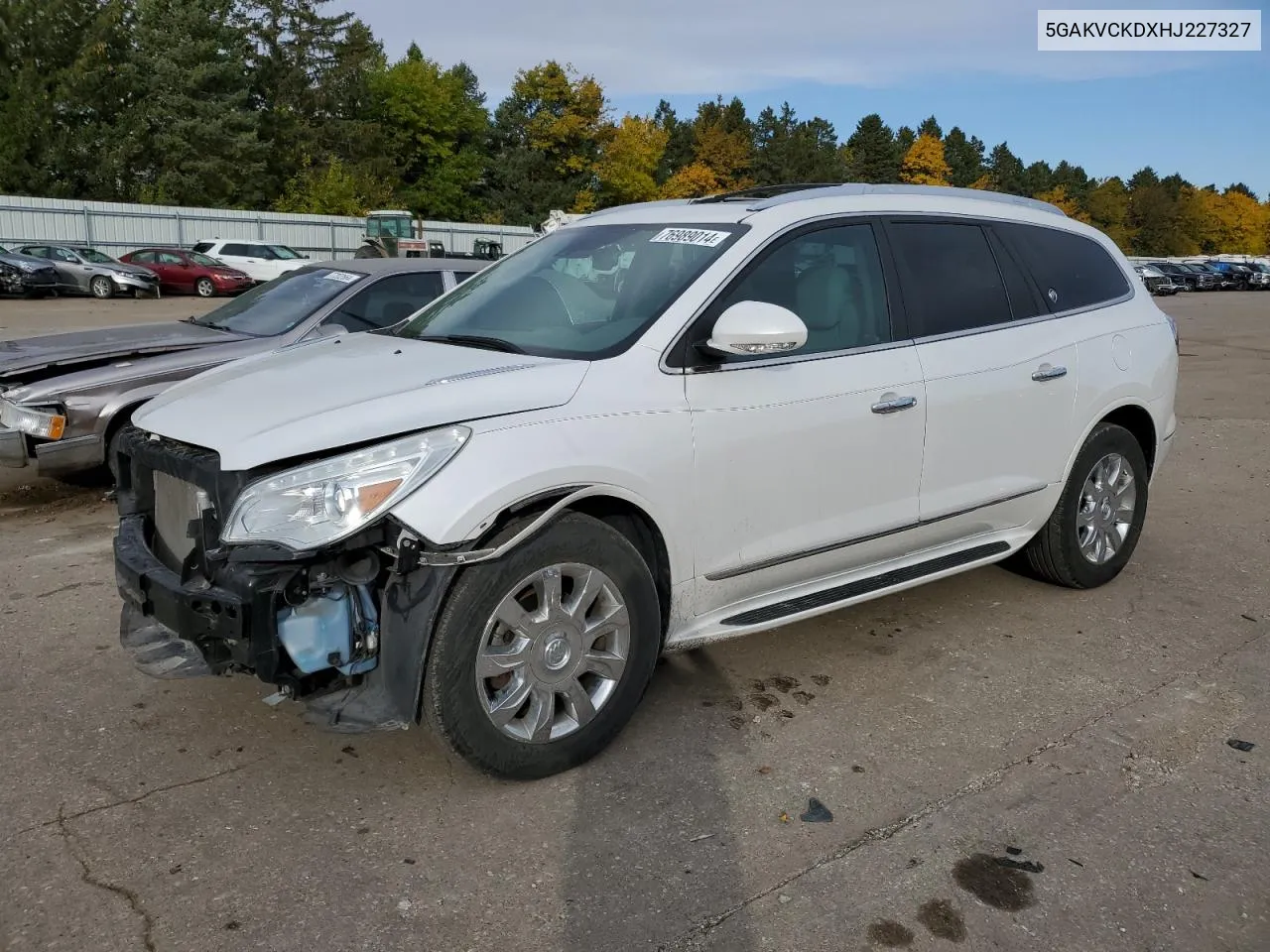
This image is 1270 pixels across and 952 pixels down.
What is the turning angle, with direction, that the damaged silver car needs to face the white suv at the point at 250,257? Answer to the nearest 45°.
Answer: approximately 135° to its right

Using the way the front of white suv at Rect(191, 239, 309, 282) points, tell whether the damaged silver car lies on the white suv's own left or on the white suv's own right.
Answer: on the white suv's own right

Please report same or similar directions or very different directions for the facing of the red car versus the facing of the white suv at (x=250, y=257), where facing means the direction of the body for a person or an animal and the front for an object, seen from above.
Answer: same or similar directions

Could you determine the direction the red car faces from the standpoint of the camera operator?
facing the viewer and to the right of the viewer

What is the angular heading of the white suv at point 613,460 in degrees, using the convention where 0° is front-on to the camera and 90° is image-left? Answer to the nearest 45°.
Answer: approximately 45°

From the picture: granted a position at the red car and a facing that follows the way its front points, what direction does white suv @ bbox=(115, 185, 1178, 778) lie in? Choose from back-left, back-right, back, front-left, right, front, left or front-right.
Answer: front-right

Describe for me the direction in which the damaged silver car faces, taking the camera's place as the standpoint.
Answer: facing the viewer and to the left of the viewer

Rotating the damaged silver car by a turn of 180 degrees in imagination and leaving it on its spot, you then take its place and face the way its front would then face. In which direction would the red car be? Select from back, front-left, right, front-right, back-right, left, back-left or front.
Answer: front-left

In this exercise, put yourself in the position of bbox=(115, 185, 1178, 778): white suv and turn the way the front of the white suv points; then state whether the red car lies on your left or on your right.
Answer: on your right

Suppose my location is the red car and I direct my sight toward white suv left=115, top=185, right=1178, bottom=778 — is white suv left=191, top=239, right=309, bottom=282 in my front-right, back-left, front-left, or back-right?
back-left

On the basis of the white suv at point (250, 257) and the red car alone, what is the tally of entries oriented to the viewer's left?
0
